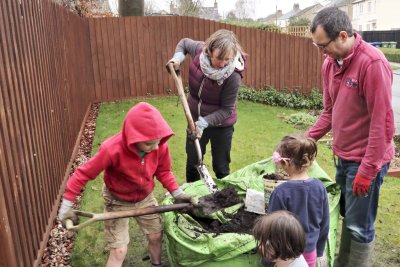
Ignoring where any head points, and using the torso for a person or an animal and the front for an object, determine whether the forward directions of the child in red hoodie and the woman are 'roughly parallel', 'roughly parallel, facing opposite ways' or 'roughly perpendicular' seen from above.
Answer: roughly perpendicular

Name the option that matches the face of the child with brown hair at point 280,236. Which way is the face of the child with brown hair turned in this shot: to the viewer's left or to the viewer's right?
to the viewer's left

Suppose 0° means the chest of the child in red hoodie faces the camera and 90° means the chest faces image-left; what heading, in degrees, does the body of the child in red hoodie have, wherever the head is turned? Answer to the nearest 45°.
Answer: approximately 315°

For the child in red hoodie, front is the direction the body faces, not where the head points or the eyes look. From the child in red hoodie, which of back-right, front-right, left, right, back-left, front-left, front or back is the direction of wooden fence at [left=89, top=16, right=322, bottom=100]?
back-left

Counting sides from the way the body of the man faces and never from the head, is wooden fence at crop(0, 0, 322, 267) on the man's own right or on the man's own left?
on the man's own right

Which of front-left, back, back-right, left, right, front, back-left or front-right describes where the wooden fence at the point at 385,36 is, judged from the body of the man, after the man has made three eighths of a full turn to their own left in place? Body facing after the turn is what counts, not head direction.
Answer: left

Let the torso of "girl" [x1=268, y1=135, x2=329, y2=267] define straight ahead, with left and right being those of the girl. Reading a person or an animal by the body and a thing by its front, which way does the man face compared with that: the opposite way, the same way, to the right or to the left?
to the left

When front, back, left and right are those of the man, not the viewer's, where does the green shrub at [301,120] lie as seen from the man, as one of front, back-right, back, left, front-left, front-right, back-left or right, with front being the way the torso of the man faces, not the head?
back-right

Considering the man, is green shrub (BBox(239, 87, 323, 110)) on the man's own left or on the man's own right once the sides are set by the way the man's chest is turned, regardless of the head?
on the man's own right

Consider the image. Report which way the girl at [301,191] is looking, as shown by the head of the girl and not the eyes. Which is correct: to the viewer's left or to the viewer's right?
to the viewer's left

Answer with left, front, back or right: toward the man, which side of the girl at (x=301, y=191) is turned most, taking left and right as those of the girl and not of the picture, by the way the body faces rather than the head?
right

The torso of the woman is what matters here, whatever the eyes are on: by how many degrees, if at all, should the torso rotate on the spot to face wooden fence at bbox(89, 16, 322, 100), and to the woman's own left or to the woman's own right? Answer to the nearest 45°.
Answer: approximately 135° to the woman's own right
